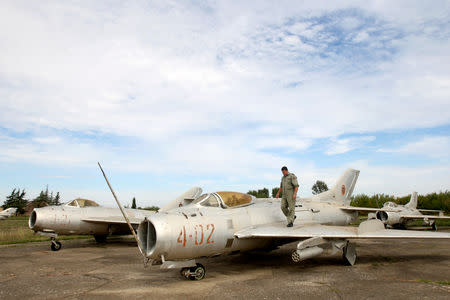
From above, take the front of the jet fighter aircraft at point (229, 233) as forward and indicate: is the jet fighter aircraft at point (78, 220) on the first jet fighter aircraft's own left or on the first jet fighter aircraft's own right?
on the first jet fighter aircraft's own right

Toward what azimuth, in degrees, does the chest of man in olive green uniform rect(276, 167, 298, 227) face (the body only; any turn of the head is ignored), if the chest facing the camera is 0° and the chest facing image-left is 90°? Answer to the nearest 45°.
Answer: approximately 45°

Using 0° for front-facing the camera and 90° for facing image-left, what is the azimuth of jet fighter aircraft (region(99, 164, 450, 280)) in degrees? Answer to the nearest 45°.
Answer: approximately 45°

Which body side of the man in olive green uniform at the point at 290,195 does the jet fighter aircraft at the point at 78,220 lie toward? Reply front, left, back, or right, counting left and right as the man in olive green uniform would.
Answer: right
